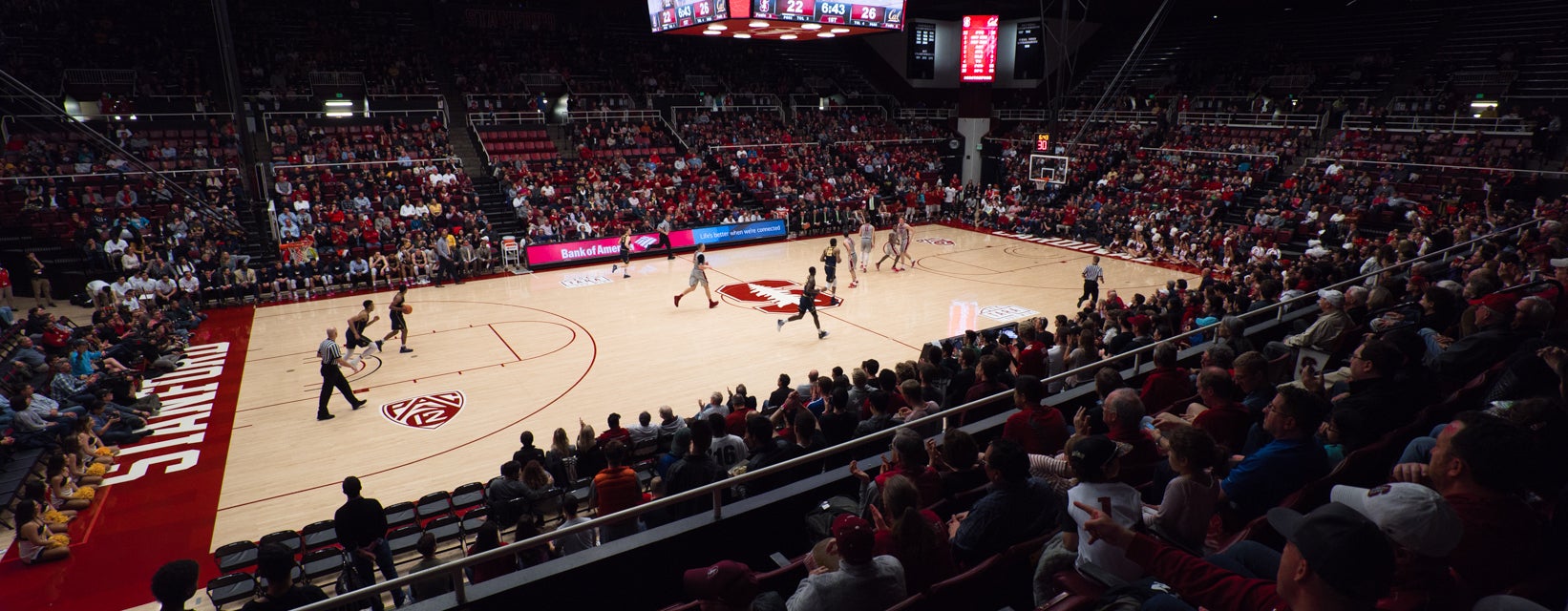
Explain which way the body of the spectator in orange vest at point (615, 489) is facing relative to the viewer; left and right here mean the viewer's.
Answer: facing away from the viewer

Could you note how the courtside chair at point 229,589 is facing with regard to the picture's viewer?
facing away from the viewer and to the left of the viewer

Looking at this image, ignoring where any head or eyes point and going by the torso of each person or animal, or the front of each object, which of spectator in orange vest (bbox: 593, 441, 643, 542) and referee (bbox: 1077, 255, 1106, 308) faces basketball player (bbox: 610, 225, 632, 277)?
the spectator in orange vest

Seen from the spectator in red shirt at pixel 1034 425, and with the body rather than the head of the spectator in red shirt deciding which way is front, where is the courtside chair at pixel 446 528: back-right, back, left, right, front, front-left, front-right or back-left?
front-left

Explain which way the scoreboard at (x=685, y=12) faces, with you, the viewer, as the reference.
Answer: facing the viewer and to the left of the viewer

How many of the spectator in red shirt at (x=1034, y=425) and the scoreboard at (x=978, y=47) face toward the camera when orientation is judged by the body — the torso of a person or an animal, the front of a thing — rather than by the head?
1

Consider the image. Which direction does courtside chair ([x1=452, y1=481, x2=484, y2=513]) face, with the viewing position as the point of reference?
facing away from the viewer and to the left of the viewer

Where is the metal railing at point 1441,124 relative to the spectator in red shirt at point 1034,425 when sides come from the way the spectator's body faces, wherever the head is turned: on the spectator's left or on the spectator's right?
on the spectator's right

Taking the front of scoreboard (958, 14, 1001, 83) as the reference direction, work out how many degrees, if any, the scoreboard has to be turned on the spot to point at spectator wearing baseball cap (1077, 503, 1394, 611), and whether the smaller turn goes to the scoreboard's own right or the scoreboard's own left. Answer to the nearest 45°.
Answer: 0° — it already faces them

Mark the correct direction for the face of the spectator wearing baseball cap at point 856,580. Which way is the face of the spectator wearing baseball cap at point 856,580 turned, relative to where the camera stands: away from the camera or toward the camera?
away from the camera

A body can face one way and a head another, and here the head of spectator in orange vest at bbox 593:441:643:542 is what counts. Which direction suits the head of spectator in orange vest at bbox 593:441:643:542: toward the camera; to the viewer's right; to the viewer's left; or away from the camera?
away from the camera

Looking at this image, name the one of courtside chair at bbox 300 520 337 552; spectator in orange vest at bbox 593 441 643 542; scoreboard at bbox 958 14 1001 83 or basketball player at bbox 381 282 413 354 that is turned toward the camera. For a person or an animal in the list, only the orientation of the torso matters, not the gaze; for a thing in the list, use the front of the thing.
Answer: the scoreboard
